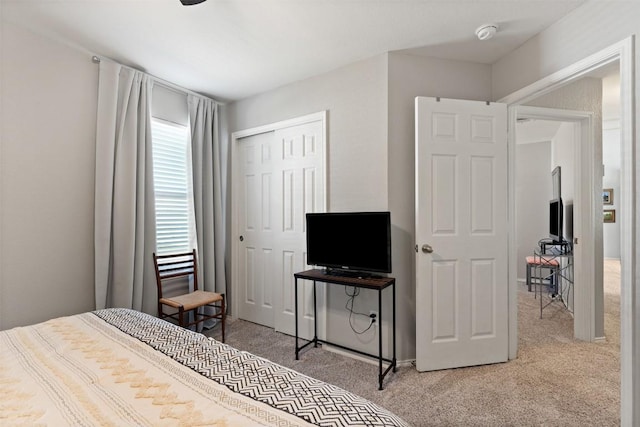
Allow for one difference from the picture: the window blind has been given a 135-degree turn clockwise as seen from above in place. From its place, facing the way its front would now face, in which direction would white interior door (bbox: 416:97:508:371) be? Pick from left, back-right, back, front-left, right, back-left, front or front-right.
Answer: back-left

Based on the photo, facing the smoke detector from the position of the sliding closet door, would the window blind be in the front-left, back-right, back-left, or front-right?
back-right

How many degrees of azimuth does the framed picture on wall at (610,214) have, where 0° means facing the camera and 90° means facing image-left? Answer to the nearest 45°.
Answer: approximately 0°

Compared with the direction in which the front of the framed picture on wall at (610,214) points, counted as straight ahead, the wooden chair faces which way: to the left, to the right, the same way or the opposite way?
to the left

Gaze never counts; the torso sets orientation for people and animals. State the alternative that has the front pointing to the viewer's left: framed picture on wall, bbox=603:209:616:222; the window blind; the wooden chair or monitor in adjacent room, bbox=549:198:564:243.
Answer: the monitor in adjacent room

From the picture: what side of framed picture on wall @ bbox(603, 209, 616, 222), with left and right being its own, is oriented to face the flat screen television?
front

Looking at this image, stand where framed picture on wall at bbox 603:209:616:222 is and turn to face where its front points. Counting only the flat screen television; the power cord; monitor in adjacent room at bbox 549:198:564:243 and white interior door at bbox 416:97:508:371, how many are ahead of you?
4

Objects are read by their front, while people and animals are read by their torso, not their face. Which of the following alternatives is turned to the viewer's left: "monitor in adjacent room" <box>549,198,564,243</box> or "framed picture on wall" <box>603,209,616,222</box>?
the monitor in adjacent room

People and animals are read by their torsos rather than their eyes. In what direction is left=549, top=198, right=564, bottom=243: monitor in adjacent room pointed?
to the viewer's left

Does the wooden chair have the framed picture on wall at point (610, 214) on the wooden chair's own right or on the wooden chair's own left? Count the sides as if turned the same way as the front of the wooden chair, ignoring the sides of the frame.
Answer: on the wooden chair's own left

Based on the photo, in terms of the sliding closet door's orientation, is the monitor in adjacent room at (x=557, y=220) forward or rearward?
rearward

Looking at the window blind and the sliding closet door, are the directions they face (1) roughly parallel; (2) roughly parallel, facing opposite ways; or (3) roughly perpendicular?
roughly perpendicular

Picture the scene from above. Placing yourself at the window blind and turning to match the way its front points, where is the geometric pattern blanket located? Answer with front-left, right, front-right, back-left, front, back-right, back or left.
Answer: front-right
